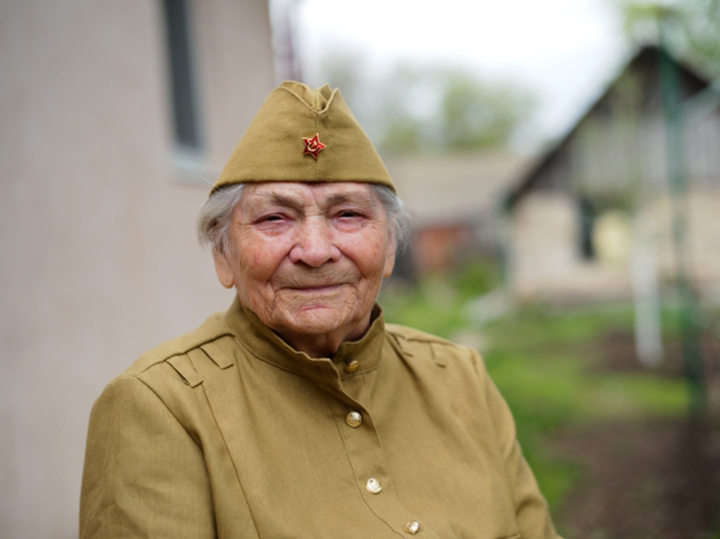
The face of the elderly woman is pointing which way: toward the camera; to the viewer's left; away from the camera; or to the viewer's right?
toward the camera

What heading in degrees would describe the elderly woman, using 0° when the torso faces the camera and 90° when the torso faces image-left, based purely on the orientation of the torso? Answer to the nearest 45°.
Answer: approximately 315°

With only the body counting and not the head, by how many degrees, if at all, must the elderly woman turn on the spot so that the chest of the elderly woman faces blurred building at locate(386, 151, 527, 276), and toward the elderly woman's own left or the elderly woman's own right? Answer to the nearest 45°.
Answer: approximately 135° to the elderly woman's own left

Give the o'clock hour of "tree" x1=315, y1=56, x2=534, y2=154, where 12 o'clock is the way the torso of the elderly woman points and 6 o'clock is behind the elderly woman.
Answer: The tree is roughly at 8 o'clock from the elderly woman.
